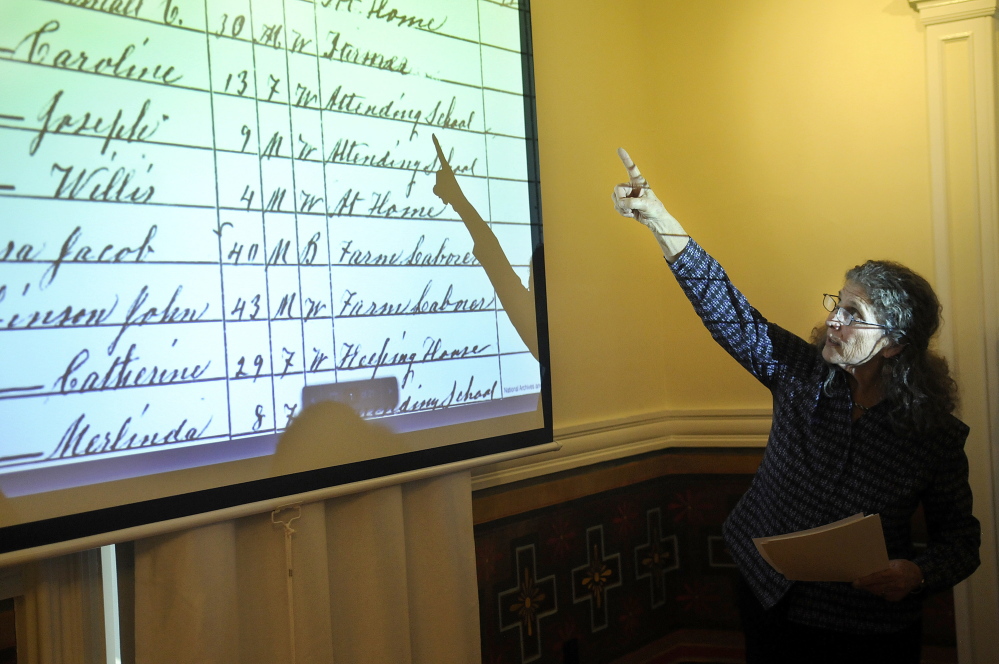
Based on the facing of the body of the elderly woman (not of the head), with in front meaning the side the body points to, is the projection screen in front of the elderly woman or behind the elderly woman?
in front

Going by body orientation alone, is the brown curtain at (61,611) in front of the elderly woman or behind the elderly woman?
in front

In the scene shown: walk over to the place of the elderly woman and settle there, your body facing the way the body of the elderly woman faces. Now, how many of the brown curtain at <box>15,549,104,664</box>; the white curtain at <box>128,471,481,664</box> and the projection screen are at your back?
0

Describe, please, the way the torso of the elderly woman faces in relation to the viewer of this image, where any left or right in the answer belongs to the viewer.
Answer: facing the viewer and to the left of the viewer

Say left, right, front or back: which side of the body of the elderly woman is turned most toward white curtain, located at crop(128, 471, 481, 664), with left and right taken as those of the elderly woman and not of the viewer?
front
